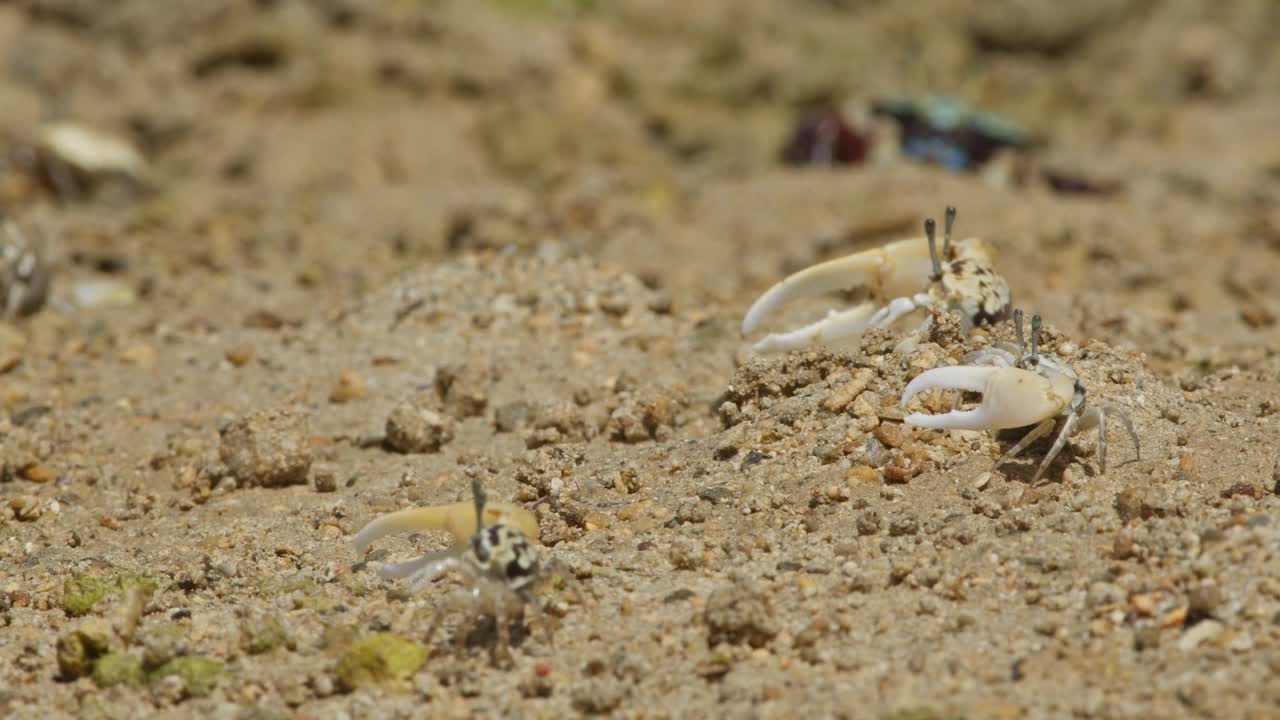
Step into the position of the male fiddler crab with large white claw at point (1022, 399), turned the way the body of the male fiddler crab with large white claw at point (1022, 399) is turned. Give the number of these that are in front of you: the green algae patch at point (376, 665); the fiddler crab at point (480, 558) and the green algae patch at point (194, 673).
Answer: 3

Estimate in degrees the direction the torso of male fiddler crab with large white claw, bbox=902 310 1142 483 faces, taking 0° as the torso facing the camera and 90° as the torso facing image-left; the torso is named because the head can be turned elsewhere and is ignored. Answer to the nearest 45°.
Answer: approximately 45°

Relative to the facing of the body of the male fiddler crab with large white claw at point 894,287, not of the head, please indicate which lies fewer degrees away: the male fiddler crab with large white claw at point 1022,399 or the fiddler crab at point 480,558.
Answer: the fiddler crab
